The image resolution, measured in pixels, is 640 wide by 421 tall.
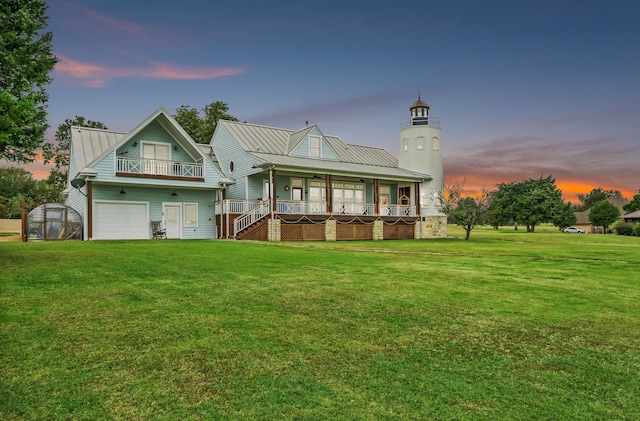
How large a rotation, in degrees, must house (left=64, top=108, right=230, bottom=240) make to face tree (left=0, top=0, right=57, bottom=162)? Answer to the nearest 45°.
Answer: approximately 45° to its right

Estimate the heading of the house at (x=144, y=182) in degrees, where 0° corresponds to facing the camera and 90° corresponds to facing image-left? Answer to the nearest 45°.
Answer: approximately 0°

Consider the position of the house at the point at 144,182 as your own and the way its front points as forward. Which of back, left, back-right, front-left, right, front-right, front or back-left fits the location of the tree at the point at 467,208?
left

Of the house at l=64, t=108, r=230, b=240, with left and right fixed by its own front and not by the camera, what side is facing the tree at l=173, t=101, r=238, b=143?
back
